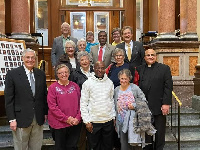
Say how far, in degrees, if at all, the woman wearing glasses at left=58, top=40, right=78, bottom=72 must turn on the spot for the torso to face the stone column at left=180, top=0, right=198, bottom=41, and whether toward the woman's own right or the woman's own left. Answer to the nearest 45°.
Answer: approximately 90° to the woman's own left

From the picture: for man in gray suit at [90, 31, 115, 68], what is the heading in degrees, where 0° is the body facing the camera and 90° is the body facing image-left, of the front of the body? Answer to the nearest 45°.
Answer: approximately 0°

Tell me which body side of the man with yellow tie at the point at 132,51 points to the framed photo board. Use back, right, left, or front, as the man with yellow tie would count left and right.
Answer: right

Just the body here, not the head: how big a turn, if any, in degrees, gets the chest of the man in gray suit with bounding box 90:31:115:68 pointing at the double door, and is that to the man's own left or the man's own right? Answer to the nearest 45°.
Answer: approximately 180°

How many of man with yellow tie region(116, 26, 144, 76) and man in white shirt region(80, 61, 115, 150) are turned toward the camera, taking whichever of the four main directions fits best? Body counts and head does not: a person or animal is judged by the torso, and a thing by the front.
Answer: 2

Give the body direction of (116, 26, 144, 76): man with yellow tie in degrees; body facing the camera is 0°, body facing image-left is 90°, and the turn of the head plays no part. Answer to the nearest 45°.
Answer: approximately 0°

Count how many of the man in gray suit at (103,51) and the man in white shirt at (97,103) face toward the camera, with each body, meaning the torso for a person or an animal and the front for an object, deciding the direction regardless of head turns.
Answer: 2
